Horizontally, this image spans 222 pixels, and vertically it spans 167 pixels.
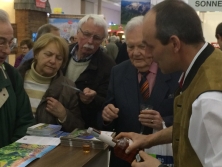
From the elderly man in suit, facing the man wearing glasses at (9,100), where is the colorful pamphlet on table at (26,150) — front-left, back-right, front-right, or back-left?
front-left

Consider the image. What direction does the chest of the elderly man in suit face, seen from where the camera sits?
toward the camera

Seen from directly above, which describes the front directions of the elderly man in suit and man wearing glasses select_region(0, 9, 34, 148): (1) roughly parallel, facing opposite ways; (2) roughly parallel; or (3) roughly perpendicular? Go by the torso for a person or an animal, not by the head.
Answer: roughly parallel

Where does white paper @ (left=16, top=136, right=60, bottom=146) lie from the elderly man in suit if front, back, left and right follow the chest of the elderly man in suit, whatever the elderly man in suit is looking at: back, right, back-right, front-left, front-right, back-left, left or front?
front-right

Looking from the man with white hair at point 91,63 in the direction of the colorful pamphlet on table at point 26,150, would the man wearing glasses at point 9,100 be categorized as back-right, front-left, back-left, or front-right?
front-right

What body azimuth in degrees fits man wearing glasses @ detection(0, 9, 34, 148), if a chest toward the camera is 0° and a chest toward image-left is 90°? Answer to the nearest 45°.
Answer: approximately 0°
